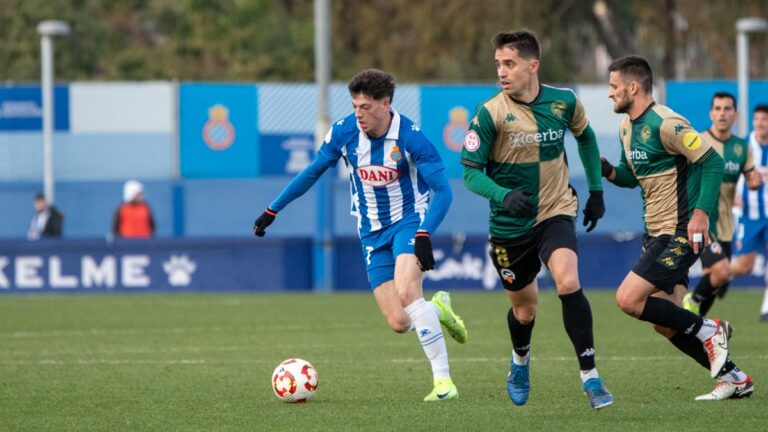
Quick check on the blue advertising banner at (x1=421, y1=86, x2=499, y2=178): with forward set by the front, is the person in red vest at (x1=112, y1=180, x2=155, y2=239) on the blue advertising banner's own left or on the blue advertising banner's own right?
on the blue advertising banner's own right

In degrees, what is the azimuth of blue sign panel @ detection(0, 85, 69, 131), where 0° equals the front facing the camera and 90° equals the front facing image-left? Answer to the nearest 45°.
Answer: approximately 0°

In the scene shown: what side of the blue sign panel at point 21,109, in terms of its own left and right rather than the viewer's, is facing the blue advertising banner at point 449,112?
left

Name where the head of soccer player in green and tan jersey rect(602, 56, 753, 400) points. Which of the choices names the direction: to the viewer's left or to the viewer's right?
to the viewer's left

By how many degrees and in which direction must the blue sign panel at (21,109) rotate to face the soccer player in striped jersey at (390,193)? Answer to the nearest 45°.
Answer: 0° — it already faces them
